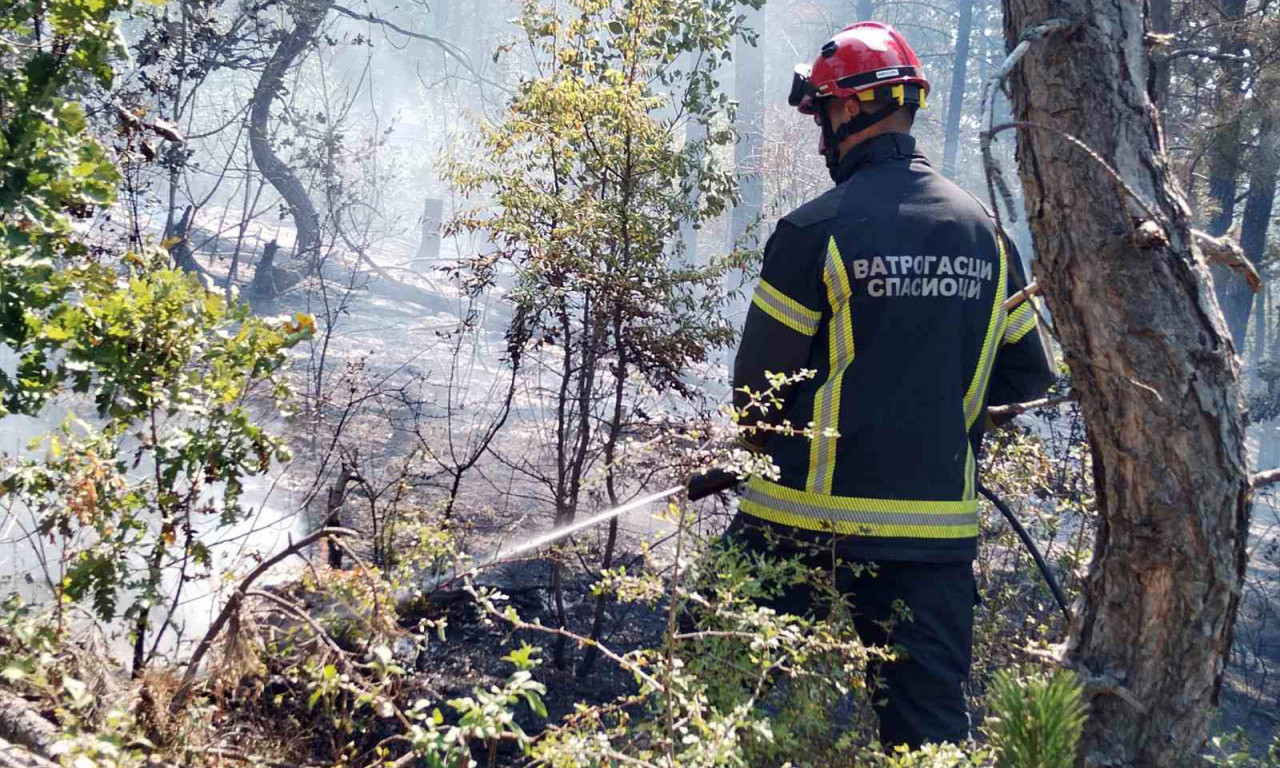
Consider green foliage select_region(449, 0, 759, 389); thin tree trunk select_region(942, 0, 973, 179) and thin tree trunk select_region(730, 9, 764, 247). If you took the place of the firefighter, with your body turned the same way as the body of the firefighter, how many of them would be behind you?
0

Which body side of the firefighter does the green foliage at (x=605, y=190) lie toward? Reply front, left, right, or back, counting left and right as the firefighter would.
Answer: front

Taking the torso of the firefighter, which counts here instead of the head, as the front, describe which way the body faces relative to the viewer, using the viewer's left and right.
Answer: facing away from the viewer and to the left of the viewer

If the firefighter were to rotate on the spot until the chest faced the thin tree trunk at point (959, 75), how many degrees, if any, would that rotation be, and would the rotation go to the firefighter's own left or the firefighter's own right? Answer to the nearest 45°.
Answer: approximately 45° to the firefighter's own right

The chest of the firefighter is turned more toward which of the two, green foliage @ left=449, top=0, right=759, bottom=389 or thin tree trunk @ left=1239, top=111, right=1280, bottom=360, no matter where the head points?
the green foliage

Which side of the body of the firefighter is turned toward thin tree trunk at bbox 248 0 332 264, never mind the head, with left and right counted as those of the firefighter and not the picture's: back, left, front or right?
front

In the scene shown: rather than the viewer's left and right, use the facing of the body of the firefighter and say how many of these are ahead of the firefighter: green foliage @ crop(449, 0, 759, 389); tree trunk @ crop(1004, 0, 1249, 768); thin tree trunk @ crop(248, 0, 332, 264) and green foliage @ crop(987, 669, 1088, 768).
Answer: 2

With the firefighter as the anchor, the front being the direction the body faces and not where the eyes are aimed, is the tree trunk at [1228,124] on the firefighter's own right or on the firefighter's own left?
on the firefighter's own right

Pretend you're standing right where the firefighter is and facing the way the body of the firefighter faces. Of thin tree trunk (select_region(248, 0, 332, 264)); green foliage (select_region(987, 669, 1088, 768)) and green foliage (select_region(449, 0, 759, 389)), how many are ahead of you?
2

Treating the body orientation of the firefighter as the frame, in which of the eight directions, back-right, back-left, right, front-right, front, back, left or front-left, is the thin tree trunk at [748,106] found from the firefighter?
front-right

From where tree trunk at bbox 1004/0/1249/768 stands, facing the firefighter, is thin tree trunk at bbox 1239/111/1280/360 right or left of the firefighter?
right

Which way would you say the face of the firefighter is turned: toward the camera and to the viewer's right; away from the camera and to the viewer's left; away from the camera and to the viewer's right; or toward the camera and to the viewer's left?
away from the camera and to the viewer's left

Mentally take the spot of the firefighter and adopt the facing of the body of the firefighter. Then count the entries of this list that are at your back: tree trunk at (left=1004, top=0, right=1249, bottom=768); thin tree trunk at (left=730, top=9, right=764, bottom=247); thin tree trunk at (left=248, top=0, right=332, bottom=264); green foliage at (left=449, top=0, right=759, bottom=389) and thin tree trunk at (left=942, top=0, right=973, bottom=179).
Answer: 1

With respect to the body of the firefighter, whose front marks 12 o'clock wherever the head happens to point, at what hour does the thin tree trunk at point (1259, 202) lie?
The thin tree trunk is roughly at 2 o'clock from the firefighter.
